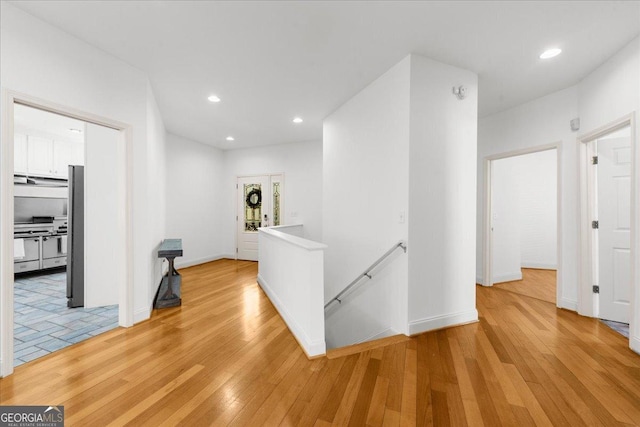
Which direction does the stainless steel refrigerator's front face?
to the viewer's left

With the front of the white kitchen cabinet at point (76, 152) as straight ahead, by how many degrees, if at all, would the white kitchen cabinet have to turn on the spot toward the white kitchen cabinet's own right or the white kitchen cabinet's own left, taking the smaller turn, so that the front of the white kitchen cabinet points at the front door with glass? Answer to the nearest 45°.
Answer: approximately 45° to the white kitchen cabinet's own left

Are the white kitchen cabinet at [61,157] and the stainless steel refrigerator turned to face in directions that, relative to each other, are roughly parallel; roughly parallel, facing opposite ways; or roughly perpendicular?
roughly perpendicular

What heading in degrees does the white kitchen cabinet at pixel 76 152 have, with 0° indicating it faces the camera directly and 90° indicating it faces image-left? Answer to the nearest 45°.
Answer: approximately 0°

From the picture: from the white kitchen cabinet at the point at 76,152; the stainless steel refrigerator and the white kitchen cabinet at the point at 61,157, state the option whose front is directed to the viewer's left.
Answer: the stainless steel refrigerator

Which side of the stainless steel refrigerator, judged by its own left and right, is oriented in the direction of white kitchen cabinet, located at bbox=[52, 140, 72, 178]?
right

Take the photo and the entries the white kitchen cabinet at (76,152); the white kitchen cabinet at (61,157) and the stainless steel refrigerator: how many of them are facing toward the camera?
2

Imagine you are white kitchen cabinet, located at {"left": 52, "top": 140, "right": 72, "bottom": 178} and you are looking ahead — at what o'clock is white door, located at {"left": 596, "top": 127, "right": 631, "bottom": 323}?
The white door is roughly at 11 o'clock from the white kitchen cabinet.

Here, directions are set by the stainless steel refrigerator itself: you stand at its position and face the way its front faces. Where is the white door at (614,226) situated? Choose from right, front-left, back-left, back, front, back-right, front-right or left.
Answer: back-left
